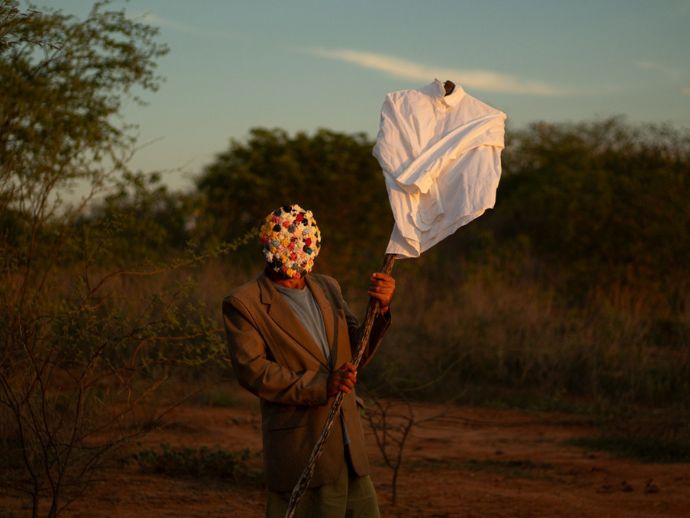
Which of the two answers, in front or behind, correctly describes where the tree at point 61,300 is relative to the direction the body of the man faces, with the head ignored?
behind

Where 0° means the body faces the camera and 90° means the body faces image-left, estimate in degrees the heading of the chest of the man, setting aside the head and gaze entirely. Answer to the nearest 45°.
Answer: approximately 315°

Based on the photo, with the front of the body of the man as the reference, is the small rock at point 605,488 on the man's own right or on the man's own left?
on the man's own left

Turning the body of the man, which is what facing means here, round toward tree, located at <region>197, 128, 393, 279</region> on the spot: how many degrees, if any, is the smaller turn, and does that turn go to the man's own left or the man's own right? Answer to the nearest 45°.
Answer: approximately 135° to the man's own left

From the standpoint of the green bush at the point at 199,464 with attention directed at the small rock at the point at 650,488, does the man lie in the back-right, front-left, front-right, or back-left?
front-right

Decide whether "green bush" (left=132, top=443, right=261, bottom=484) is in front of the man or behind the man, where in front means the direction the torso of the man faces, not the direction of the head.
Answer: behind

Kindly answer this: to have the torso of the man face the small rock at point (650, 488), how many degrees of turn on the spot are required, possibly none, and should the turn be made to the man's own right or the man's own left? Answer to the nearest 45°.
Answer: approximately 90° to the man's own left
